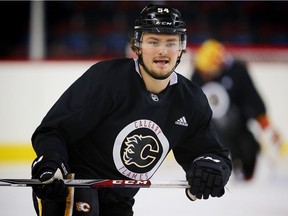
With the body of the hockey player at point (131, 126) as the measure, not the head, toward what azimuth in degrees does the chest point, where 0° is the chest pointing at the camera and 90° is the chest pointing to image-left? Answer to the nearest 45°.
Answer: approximately 0°

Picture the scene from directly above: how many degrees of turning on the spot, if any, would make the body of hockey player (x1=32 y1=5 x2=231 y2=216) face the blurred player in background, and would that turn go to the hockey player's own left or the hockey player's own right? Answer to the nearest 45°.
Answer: approximately 180°

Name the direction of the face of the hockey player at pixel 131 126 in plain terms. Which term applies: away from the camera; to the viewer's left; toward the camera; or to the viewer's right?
toward the camera

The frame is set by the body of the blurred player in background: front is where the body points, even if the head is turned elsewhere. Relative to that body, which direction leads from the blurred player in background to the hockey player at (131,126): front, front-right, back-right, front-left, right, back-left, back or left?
front-left

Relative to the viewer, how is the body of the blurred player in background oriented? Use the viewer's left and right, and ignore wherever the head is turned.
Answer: facing the viewer and to the left of the viewer

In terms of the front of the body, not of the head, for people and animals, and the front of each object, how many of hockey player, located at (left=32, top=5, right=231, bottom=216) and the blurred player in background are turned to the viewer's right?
0
